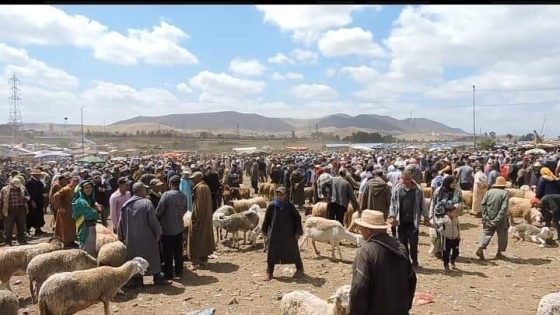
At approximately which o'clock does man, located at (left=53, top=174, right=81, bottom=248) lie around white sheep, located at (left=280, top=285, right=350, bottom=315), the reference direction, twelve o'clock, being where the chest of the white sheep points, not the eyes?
The man is roughly at 7 o'clock from the white sheep.

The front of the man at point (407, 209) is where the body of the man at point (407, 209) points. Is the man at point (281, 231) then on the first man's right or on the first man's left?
on the first man's right

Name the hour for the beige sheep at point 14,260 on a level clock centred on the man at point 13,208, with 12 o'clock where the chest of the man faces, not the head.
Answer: The beige sheep is roughly at 12 o'clock from the man.

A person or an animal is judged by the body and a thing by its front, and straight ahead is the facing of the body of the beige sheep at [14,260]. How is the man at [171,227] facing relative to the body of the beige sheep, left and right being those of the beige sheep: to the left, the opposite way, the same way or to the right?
to the left

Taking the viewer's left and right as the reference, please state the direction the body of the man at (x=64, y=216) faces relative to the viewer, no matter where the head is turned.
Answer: facing to the right of the viewer

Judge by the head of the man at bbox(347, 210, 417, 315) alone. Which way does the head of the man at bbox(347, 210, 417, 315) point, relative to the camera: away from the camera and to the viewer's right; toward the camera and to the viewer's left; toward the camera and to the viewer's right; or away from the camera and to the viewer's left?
away from the camera and to the viewer's left

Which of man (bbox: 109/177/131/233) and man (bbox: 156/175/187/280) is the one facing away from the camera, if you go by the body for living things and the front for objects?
man (bbox: 156/175/187/280)

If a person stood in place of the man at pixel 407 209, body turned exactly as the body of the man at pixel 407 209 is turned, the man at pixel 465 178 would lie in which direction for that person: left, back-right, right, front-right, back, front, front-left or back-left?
back

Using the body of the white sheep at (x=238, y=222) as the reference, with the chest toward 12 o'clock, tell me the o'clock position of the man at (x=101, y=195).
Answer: The man is roughly at 1 o'clock from the white sheep.

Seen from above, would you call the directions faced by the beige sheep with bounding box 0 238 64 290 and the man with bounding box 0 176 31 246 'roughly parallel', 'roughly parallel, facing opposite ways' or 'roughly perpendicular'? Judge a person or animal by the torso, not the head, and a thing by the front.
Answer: roughly perpendicular

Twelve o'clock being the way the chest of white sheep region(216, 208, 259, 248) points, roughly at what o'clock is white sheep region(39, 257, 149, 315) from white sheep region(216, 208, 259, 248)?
white sheep region(39, 257, 149, 315) is roughly at 10 o'clock from white sheep region(216, 208, 259, 248).

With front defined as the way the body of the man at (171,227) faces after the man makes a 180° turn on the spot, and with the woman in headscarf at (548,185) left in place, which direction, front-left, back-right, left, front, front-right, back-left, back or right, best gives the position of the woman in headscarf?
left

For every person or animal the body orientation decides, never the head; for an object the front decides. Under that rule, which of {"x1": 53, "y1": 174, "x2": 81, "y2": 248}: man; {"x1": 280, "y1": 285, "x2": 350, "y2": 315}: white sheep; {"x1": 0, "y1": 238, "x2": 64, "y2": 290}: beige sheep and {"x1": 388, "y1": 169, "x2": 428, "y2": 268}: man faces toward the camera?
{"x1": 388, "y1": 169, "x2": 428, "y2": 268}: man

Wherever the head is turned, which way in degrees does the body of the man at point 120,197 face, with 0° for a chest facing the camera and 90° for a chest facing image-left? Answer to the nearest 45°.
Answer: approximately 315°
